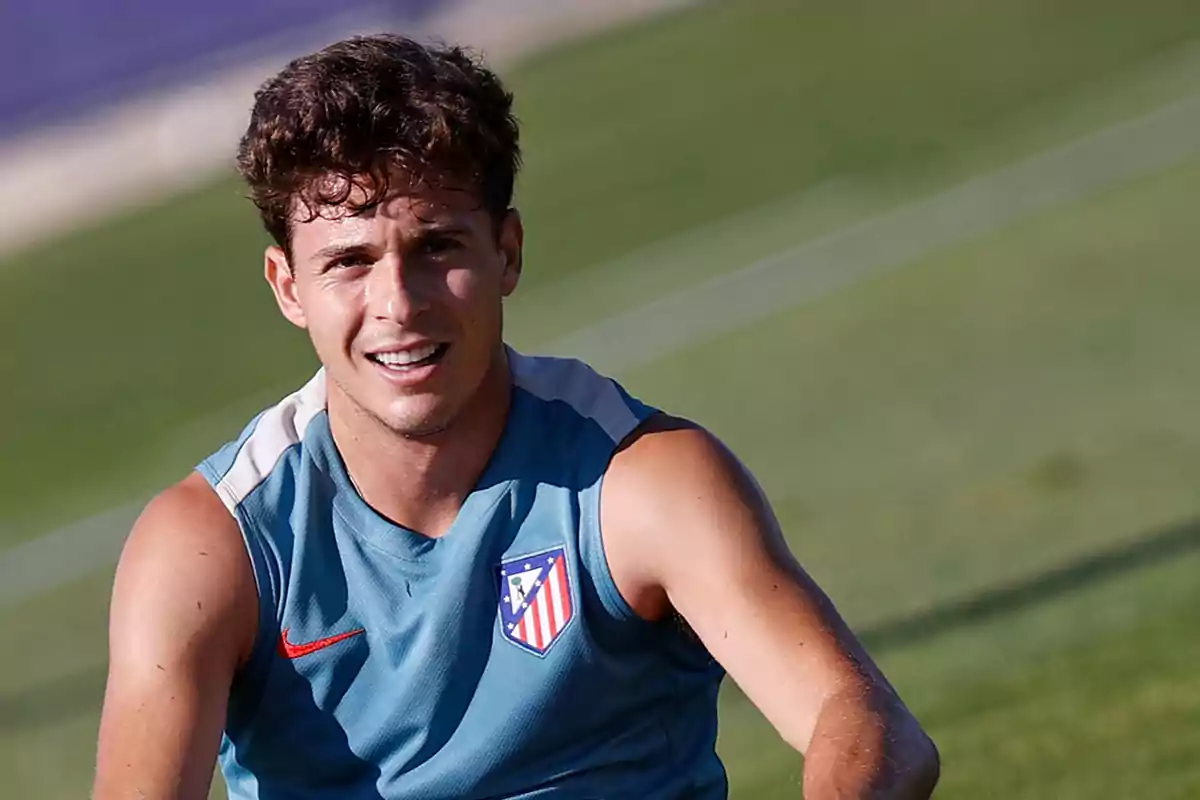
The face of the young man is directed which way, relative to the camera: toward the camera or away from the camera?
toward the camera

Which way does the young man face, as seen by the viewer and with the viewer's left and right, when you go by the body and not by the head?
facing the viewer
